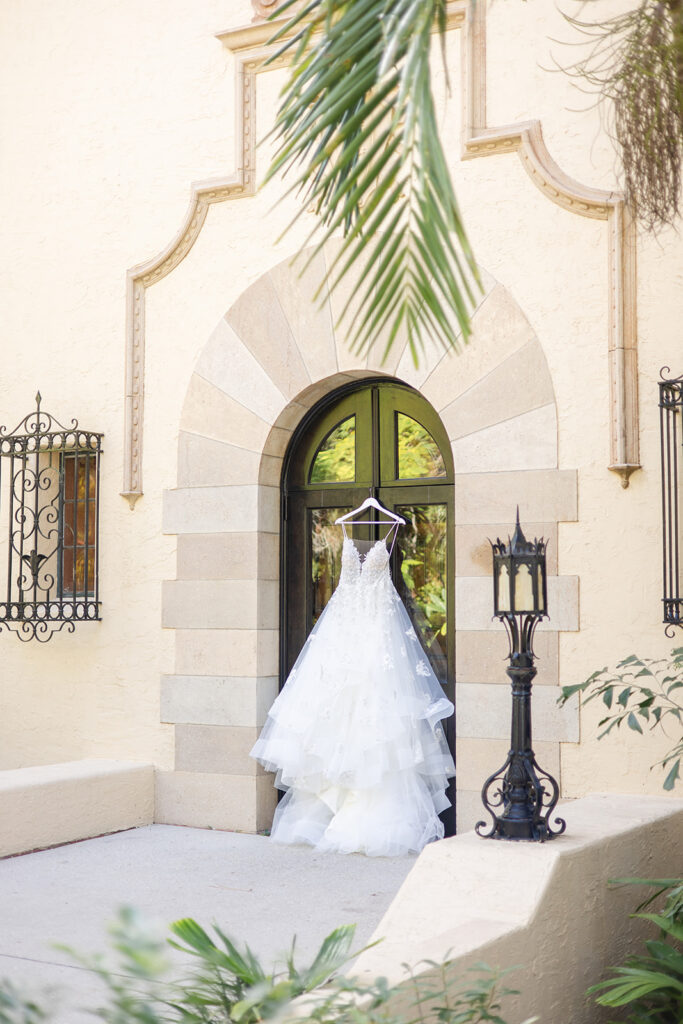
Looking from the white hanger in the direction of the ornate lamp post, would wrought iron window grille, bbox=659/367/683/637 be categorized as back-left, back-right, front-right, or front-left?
front-left

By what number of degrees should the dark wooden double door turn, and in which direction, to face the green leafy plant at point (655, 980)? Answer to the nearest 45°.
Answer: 0° — it already faces it

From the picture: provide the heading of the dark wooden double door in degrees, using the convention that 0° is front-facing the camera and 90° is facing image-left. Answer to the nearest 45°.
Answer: approximately 0°

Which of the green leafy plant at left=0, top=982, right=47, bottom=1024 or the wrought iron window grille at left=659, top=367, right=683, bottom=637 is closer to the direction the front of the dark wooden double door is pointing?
the green leafy plant

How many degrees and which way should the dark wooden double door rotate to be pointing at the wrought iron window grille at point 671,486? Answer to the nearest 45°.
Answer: approximately 45° to its left

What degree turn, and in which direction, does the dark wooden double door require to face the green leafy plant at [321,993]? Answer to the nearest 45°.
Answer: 0° — it already faces it

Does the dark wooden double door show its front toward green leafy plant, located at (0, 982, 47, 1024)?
yes

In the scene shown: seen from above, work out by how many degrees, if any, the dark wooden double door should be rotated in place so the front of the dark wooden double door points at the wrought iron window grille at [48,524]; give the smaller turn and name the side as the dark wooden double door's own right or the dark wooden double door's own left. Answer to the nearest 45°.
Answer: approximately 90° to the dark wooden double door's own right

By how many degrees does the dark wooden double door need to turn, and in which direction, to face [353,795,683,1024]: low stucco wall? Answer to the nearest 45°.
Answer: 0° — it already faces it

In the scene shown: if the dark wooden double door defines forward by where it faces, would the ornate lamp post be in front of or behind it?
in front
